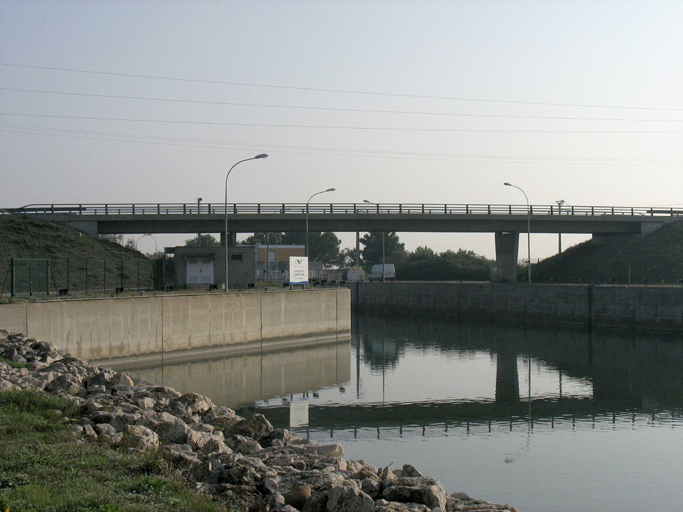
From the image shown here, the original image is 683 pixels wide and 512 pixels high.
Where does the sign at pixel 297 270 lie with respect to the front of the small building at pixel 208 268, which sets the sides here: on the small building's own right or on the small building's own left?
on the small building's own left

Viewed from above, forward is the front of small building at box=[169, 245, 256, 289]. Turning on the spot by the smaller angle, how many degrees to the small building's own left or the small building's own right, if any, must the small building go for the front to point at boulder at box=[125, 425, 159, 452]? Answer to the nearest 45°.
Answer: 0° — it already faces it

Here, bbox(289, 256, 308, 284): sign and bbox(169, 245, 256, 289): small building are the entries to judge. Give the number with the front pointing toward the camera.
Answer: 2

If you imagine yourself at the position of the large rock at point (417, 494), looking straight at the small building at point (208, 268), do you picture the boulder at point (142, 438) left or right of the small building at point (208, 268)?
left

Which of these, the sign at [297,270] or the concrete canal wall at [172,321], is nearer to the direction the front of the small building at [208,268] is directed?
the concrete canal wall

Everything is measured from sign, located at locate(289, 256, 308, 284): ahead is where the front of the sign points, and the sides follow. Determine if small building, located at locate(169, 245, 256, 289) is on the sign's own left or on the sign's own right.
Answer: on the sign's own right
